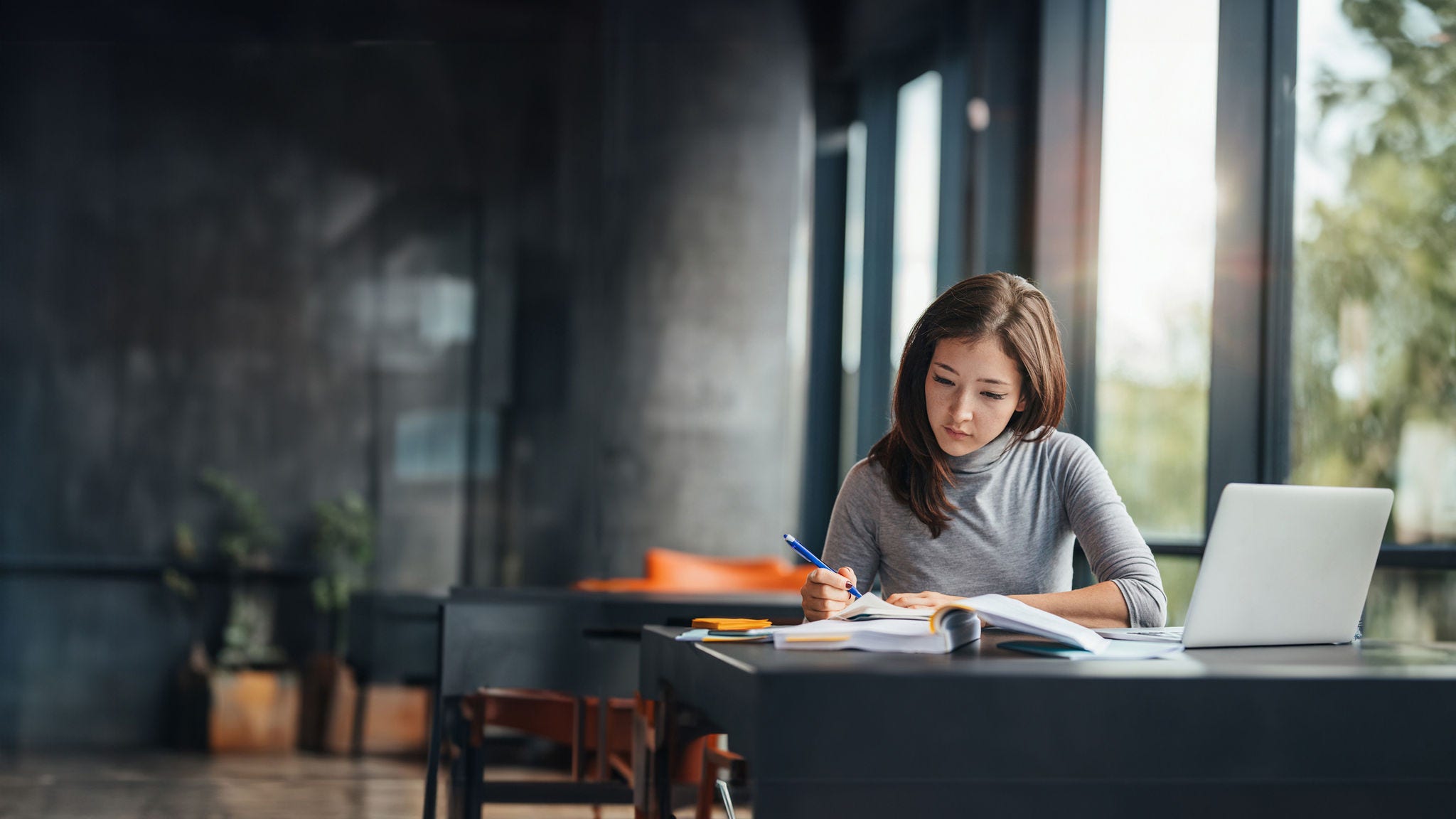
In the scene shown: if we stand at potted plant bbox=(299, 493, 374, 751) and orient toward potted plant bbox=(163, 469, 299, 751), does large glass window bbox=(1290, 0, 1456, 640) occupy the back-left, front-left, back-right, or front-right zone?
back-left

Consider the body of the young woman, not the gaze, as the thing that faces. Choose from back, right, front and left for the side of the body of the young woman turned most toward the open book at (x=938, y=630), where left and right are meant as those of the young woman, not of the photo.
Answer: front

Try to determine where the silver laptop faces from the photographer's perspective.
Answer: facing away from the viewer and to the left of the viewer

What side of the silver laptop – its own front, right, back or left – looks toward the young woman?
front

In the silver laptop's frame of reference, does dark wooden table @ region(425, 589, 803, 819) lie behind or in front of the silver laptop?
in front

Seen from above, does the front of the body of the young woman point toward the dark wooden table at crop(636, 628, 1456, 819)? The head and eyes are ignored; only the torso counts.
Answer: yes

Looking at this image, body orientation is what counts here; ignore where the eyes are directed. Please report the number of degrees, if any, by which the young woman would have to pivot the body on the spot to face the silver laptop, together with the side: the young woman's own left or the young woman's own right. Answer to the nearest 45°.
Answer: approximately 45° to the young woman's own left

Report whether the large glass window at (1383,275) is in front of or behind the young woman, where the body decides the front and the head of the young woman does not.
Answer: behind

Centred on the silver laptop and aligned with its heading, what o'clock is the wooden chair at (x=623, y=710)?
The wooden chair is roughly at 12 o'clock from the silver laptop.

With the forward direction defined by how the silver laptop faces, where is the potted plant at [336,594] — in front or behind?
in front

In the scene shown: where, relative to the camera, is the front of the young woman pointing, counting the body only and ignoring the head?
toward the camera

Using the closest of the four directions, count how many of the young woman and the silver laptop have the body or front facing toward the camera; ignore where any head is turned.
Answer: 1
